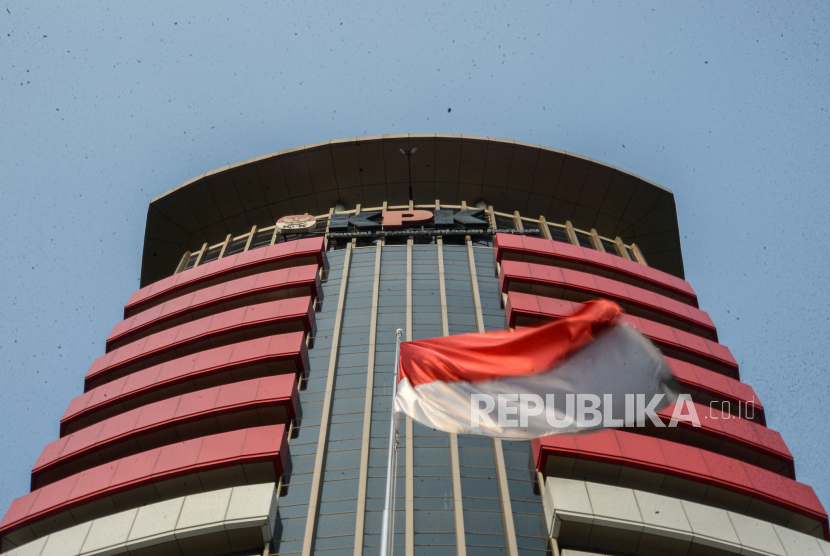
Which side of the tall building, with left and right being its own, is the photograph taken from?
front

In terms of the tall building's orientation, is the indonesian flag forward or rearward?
forward
